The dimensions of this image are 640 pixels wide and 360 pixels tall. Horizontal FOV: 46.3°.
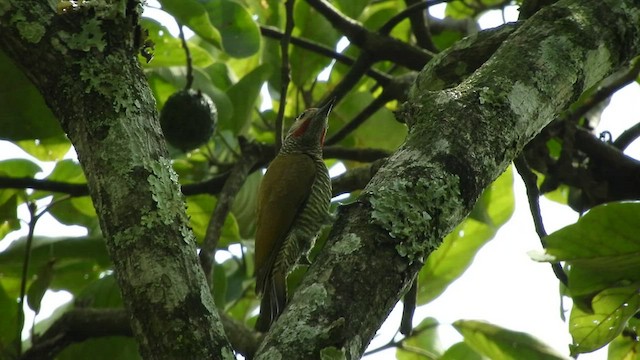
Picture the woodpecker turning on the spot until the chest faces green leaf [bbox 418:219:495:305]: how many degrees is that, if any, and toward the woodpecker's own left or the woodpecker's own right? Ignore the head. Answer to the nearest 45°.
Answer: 0° — it already faces it

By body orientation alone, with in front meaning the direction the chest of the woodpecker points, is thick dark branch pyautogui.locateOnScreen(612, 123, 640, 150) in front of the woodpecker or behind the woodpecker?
in front
